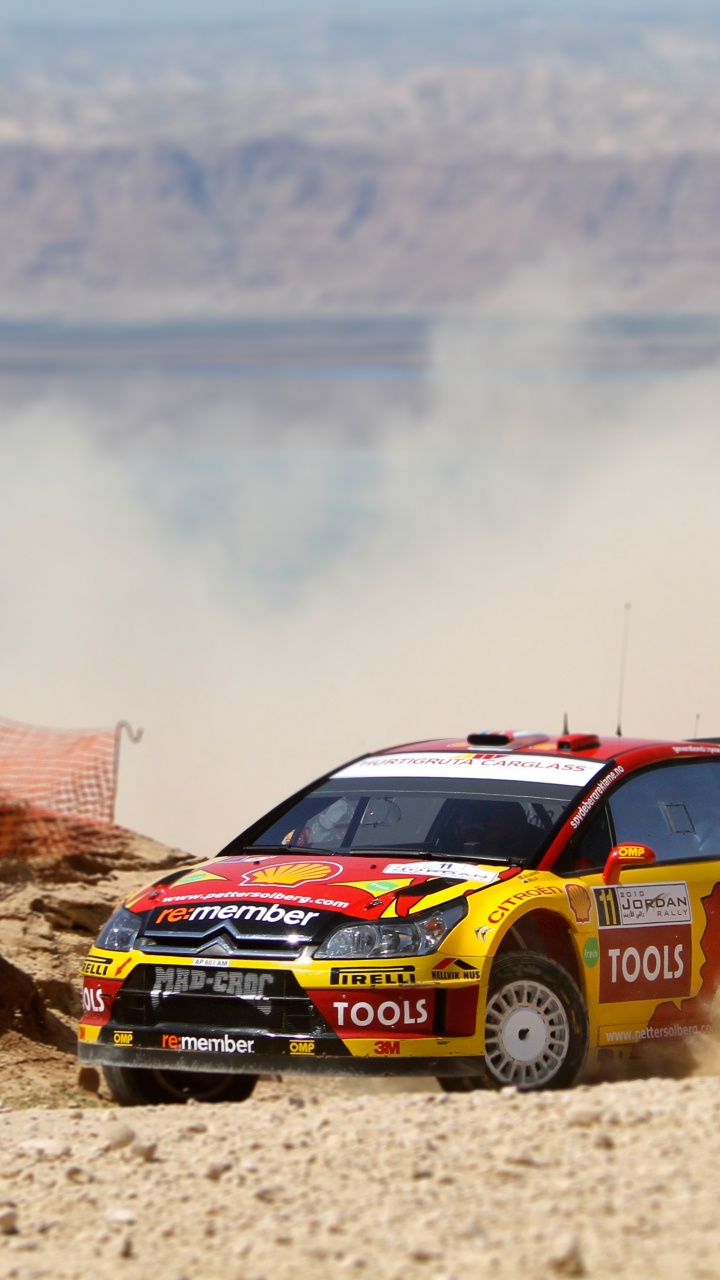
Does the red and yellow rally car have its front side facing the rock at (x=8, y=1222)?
yes

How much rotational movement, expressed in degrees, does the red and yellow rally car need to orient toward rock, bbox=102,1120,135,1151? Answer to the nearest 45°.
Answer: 0° — it already faces it

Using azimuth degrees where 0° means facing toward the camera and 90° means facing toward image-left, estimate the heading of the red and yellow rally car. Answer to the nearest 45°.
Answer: approximately 45°

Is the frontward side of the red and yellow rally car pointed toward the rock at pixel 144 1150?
yes

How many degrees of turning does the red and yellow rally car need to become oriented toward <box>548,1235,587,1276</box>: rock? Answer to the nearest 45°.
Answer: approximately 45° to its left
